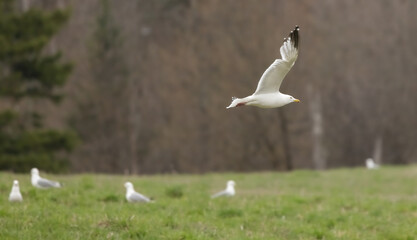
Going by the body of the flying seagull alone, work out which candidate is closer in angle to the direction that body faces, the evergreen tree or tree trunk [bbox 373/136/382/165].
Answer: the tree trunk

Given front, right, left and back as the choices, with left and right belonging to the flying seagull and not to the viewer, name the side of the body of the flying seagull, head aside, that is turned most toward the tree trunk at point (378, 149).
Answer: left

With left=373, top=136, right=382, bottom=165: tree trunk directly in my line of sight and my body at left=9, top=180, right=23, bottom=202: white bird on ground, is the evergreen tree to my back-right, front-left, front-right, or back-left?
front-left

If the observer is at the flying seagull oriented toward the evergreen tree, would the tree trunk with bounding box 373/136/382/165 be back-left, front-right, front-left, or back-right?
front-right

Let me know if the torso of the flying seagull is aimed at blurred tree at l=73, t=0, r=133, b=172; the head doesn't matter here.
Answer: no

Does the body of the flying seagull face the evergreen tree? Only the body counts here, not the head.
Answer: no

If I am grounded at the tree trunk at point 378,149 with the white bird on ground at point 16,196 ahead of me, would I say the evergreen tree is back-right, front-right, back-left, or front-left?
front-right

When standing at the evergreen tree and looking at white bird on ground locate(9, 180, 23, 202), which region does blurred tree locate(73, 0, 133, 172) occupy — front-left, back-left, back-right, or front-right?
back-left

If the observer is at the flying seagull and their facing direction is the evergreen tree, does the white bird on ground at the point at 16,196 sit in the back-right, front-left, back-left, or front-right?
front-left

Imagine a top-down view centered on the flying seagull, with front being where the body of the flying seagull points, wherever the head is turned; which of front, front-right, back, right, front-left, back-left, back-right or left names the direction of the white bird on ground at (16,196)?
left

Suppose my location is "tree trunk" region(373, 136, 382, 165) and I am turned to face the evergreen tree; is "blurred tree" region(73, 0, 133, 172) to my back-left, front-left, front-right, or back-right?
front-right

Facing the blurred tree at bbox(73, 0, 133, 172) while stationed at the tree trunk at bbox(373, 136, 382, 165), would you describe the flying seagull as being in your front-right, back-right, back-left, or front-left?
front-left

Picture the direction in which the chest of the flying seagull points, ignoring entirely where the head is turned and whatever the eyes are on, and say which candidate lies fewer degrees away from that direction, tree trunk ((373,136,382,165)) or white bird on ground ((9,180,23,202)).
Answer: the tree trunk

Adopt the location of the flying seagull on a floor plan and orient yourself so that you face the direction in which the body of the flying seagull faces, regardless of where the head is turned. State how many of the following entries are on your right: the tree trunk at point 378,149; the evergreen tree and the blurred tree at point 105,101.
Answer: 0

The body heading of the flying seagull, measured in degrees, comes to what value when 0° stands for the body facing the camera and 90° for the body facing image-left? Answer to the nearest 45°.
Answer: approximately 270°
